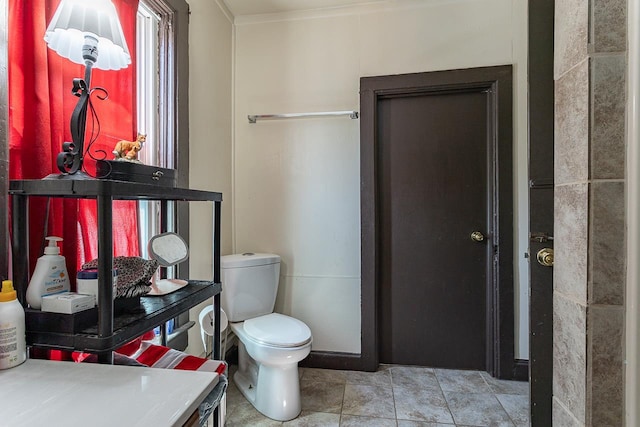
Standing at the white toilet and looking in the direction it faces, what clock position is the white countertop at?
The white countertop is roughly at 2 o'clock from the white toilet.

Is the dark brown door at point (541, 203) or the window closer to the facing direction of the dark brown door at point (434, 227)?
the dark brown door

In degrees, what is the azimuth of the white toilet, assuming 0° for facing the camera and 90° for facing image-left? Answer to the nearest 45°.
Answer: approximately 315°

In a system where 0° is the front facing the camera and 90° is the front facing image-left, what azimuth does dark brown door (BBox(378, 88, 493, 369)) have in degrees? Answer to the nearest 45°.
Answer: approximately 0°

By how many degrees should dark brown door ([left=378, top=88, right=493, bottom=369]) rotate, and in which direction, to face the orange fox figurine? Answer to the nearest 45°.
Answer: approximately 45° to its right

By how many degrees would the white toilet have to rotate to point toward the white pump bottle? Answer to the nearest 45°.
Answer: approximately 90° to its right

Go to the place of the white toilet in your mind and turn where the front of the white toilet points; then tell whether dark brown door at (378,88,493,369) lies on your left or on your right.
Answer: on your left

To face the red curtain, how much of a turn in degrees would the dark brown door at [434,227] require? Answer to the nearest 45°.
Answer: approximately 45° to its right
